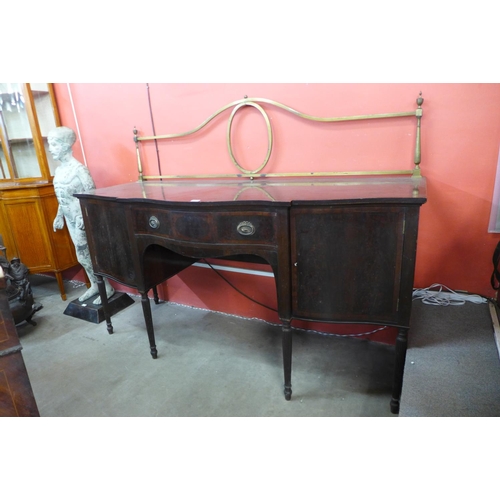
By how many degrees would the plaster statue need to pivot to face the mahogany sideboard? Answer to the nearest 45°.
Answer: approximately 90° to its left

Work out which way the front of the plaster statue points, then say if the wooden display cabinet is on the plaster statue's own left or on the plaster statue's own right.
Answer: on the plaster statue's own right

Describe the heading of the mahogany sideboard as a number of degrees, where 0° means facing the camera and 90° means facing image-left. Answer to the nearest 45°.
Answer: approximately 45°

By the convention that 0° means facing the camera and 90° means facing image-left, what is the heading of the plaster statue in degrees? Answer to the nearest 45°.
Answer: approximately 45°

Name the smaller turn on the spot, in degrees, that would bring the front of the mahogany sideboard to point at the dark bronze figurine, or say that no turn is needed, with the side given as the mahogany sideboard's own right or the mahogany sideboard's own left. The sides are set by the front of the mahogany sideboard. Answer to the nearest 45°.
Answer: approximately 90° to the mahogany sideboard's own right

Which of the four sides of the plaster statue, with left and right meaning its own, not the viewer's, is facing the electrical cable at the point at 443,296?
left

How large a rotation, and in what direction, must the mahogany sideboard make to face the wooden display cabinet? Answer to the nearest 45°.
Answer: approximately 90° to its right
